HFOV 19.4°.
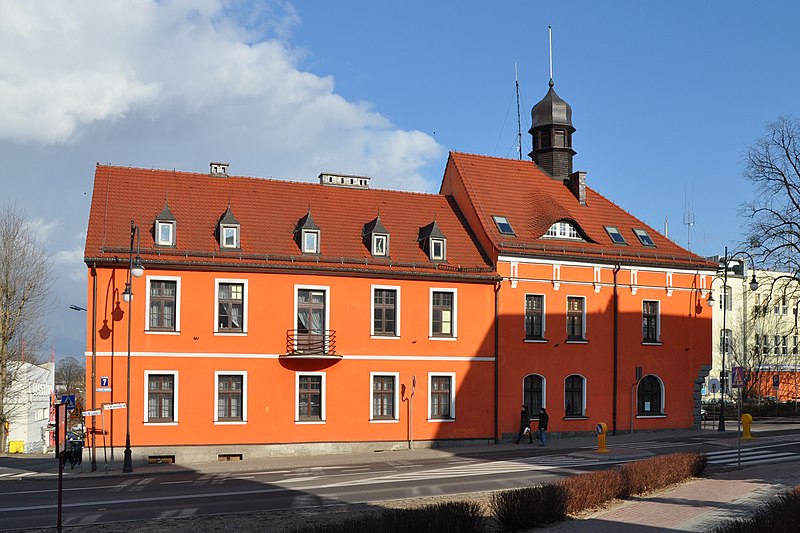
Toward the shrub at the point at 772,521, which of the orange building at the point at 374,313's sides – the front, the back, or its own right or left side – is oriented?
front

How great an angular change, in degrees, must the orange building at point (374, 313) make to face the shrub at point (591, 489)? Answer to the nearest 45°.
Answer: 0° — it already faces it

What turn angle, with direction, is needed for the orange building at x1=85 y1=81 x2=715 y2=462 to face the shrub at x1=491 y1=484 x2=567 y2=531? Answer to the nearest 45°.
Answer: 0° — it already faces it

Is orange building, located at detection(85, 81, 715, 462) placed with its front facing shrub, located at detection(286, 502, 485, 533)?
yes

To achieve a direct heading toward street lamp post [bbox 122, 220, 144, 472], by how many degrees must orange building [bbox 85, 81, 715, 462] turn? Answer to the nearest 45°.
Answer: approximately 45° to its right

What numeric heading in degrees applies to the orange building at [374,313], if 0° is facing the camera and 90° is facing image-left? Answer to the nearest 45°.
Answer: approximately 0°
